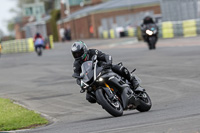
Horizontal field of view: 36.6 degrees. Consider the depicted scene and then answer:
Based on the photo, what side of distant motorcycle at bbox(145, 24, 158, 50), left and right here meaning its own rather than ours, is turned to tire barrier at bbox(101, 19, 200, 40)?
back

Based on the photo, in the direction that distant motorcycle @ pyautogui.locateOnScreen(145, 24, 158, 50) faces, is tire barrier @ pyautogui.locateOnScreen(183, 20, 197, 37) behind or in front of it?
behind

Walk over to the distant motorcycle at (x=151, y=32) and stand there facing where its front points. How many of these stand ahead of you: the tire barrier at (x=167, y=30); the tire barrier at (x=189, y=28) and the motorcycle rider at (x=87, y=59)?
1

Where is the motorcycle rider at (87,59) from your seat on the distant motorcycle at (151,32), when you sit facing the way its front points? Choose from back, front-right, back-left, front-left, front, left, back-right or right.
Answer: front

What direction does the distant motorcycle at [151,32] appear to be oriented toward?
toward the camera

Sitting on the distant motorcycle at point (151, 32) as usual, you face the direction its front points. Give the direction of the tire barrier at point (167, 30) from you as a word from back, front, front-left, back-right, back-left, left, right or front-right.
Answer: back

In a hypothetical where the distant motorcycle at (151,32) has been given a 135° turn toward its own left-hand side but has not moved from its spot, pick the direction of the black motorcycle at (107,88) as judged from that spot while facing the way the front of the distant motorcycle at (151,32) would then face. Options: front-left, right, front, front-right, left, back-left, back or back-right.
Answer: back-right
